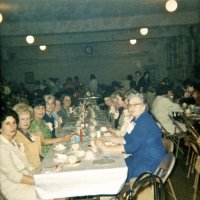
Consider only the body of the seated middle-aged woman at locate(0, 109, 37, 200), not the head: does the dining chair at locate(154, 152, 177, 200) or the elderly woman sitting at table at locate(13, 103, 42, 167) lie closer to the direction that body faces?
the dining chair

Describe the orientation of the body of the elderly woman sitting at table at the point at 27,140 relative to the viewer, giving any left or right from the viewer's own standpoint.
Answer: facing the viewer and to the right of the viewer

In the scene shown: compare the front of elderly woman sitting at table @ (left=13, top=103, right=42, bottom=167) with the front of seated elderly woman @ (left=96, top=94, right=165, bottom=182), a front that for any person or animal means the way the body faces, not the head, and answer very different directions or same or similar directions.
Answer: very different directions

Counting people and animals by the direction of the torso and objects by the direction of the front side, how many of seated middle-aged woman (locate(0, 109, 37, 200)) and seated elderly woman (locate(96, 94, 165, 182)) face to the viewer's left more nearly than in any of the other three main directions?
1

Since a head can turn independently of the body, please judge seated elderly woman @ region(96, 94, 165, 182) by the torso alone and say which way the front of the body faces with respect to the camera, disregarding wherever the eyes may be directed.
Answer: to the viewer's left

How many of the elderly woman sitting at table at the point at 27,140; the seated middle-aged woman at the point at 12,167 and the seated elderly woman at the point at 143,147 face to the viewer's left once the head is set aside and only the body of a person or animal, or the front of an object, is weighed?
1

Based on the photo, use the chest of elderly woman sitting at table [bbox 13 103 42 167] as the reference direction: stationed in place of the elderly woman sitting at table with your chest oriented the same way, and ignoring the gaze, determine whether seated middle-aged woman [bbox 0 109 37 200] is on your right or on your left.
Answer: on your right

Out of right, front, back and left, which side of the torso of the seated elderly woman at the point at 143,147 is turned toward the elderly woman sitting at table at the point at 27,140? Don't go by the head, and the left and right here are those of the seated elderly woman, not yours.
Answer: front

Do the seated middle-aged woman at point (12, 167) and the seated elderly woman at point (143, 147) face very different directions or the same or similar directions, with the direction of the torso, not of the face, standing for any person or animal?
very different directions

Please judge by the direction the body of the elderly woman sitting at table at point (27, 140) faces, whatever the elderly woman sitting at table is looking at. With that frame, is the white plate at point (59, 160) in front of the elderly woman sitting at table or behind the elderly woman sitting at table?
in front

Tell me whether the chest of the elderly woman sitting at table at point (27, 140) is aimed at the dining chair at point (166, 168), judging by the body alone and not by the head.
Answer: yes
